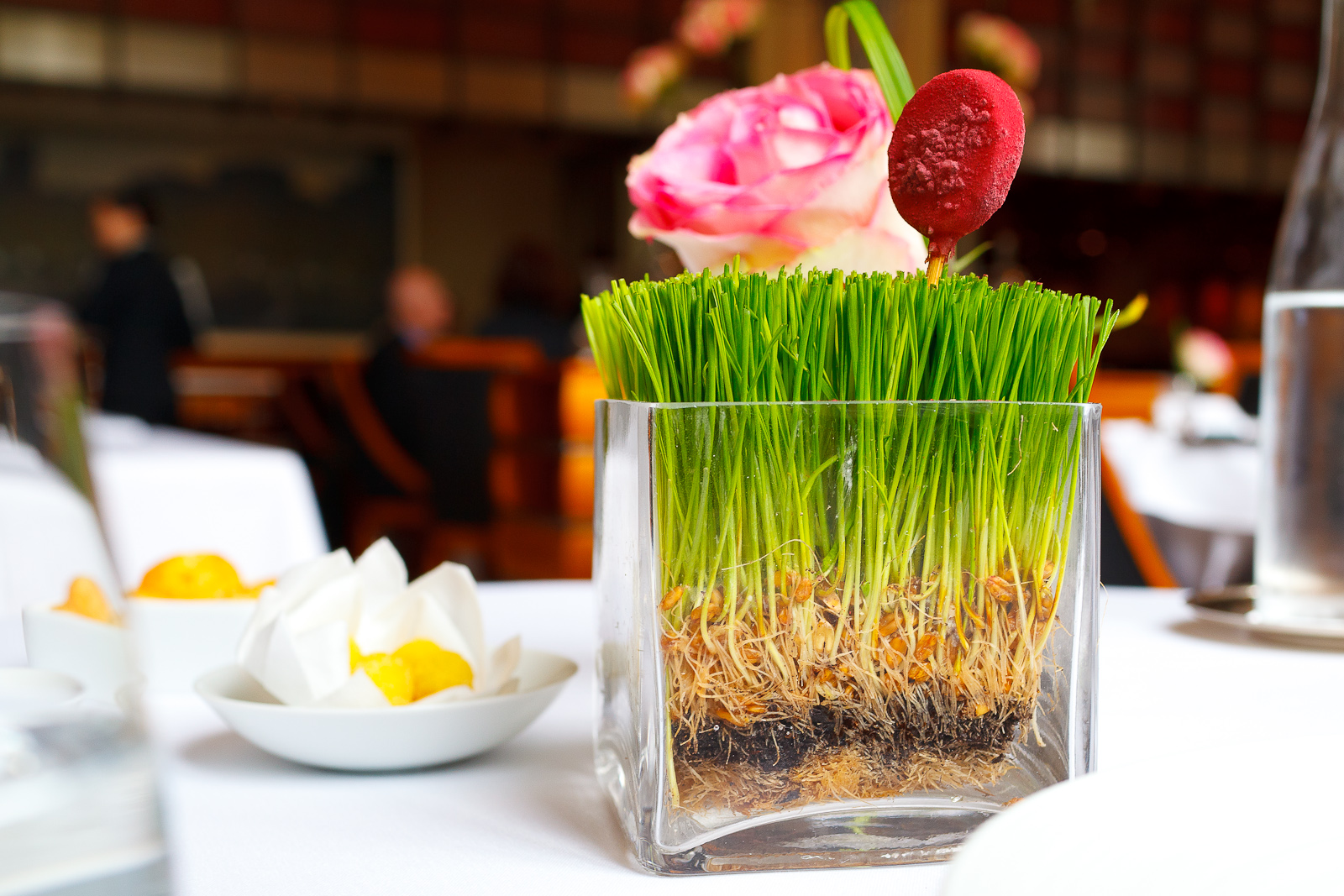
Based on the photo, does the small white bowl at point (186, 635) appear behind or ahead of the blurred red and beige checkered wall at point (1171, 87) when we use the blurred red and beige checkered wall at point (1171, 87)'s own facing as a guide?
ahead

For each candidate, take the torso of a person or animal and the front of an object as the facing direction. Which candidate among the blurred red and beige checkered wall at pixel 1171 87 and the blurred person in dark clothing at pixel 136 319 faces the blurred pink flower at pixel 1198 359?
the blurred red and beige checkered wall

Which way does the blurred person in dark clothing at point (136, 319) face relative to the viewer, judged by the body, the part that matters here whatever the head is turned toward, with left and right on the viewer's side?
facing the viewer and to the left of the viewer

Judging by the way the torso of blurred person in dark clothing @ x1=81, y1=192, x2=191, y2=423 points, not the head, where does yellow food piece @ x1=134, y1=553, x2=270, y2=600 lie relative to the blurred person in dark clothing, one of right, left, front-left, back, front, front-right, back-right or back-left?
front-left

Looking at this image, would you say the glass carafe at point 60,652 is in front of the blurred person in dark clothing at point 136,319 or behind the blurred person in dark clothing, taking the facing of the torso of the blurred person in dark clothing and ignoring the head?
in front

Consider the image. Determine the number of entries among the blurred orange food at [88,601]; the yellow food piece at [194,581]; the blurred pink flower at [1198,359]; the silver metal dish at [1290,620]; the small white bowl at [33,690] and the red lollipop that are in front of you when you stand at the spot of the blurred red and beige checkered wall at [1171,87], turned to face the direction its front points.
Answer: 6

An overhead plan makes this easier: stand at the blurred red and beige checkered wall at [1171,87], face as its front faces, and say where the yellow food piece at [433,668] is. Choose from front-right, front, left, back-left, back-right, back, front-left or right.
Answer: front

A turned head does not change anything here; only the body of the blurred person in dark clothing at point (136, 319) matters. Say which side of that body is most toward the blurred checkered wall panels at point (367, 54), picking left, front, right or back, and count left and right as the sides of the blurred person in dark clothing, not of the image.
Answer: back

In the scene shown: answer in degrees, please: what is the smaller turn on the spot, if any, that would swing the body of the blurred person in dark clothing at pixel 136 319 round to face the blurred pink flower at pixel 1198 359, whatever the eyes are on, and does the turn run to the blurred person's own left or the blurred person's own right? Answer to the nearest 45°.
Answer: approximately 90° to the blurred person's own left

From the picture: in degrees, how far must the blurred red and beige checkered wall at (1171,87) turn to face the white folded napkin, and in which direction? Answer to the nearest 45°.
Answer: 0° — it already faces it

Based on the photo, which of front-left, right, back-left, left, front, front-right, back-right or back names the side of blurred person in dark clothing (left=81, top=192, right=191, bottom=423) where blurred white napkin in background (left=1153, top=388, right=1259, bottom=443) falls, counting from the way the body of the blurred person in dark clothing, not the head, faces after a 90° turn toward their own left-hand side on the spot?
front

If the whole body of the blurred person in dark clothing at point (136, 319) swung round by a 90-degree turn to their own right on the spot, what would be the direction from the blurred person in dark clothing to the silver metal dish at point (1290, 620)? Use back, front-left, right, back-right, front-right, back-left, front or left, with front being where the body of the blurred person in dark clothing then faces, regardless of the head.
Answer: back-left
